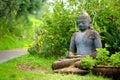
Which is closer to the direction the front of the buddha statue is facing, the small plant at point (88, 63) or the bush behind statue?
the small plant

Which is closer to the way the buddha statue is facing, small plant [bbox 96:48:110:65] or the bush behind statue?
the small plant

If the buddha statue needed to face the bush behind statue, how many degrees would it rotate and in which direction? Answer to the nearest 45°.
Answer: approximately 135° to its right

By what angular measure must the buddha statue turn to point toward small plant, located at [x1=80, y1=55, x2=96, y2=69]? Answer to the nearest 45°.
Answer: approximately 45° to its left

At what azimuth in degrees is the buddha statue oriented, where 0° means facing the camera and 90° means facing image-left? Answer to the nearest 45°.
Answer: approximately 45°

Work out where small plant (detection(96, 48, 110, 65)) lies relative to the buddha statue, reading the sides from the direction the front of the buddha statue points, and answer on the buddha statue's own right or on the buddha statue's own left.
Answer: on the buddha statue's own left
